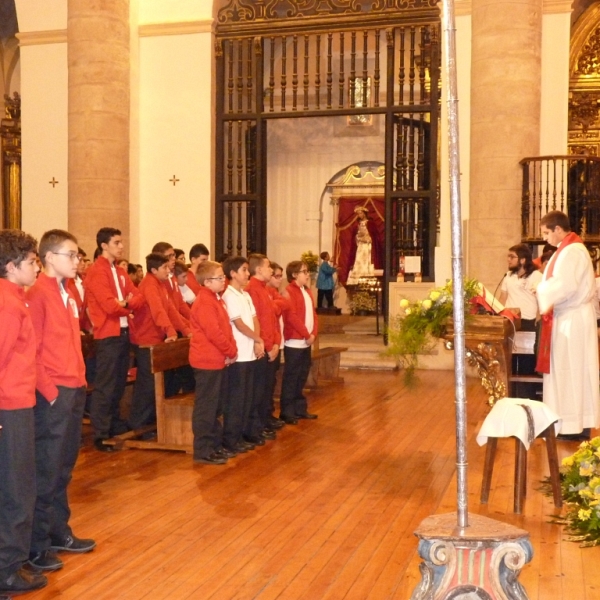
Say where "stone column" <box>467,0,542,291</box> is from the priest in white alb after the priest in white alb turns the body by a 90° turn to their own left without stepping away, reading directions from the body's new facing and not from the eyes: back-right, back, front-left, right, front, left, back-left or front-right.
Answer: back

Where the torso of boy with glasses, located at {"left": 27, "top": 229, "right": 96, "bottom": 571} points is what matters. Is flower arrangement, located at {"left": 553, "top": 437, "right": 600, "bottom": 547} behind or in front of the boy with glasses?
in front

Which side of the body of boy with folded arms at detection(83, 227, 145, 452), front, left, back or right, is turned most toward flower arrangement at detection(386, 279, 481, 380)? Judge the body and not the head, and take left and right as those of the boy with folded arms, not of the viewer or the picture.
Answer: front

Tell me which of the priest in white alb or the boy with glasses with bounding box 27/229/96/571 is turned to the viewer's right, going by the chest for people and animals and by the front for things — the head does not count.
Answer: the boy with glasses

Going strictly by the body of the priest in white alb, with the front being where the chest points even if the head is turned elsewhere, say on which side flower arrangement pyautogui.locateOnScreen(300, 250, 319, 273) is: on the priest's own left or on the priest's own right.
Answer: on the priest's own right

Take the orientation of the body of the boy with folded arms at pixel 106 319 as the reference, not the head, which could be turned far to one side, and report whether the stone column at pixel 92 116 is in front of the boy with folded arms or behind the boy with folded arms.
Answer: behind

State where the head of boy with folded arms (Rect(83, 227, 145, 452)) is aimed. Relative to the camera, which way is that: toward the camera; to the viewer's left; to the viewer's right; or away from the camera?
to the viewer's right

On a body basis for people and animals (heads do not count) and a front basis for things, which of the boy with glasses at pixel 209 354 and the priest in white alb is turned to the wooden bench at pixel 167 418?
the priest in white alb

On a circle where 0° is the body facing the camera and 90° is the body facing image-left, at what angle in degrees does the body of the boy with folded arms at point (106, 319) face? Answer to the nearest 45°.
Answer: approximately 315°

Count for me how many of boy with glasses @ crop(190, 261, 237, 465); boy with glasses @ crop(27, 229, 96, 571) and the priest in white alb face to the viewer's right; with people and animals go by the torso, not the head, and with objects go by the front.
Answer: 2

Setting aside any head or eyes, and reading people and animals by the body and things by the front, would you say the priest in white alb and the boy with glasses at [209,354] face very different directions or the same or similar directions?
very different directions

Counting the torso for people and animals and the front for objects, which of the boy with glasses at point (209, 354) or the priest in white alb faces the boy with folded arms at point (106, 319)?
the priest in white alb

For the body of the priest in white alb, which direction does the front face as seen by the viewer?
to the viewer's left

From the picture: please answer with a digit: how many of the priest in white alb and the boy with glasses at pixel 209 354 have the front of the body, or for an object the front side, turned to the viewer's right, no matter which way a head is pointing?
1

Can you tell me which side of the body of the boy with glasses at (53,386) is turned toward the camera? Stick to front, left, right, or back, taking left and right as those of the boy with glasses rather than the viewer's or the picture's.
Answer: right

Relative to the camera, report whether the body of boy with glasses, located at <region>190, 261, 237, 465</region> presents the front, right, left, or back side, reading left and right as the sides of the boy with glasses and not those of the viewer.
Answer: right

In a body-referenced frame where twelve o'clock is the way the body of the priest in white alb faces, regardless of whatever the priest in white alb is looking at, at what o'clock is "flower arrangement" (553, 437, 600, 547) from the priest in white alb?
The flower arrangement is roughly at 9 o'clock from the priest in white alb.
